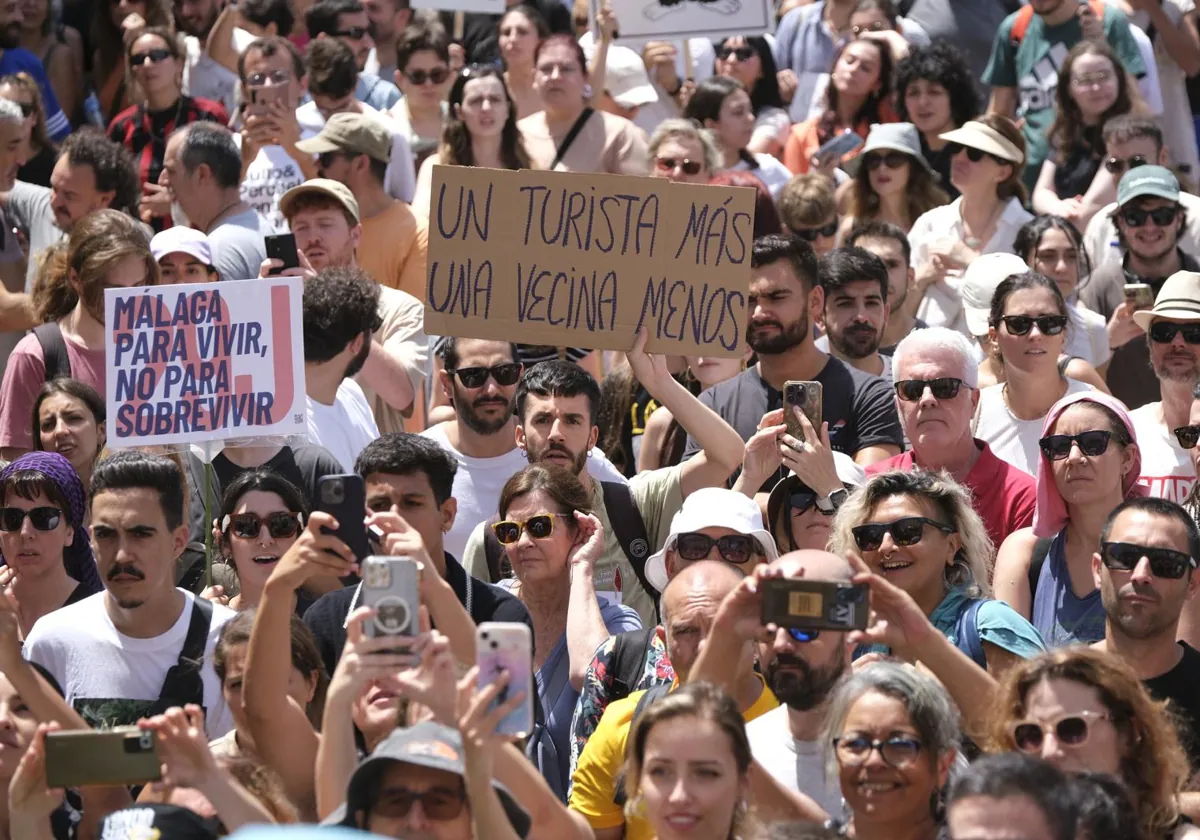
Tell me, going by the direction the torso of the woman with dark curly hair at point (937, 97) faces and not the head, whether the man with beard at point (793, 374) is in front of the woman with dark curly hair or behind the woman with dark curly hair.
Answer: in front

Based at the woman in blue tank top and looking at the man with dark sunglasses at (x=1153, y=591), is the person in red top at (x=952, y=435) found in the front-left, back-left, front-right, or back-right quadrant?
back-right

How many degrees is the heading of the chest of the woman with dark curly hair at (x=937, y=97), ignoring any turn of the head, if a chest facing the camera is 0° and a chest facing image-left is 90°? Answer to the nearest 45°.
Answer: approximately 45°

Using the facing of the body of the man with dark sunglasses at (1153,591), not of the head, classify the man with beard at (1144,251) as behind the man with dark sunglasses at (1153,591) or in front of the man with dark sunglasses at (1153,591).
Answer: behind

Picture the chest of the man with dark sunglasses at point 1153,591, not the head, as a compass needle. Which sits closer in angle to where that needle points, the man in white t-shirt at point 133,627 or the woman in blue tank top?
the man in white t-shirt

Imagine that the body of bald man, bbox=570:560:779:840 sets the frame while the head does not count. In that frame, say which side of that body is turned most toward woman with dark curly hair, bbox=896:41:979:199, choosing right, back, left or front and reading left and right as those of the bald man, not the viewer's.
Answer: back

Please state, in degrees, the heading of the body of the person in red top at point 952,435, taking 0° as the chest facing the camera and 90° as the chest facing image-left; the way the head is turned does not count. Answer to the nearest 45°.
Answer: approximately 45°

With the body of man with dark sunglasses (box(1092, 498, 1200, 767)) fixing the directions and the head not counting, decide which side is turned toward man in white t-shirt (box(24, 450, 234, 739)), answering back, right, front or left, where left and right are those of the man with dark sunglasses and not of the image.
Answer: right
